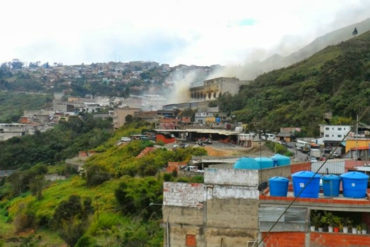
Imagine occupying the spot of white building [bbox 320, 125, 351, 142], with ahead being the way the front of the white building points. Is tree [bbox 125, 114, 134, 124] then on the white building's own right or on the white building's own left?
on the white building's own right

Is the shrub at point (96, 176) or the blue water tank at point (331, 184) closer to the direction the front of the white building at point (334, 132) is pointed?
the blue water tank

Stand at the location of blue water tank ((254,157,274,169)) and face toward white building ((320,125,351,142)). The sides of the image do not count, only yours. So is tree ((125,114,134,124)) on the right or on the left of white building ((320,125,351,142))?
left

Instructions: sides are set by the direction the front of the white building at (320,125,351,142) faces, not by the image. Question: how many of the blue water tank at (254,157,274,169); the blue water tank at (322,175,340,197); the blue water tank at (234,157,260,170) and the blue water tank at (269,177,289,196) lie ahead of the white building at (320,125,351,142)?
4

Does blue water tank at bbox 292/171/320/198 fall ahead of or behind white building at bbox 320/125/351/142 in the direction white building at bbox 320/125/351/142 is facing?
ahead

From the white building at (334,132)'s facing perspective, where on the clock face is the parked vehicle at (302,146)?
The parked vehicle is roughly at 2 o'clock from the white building.

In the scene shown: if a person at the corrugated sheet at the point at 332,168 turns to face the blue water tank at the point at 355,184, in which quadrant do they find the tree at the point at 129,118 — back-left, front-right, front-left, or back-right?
back-right

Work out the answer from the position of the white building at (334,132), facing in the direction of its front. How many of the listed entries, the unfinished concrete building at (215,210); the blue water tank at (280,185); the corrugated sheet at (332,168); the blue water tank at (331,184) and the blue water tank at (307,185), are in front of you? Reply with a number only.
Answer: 5

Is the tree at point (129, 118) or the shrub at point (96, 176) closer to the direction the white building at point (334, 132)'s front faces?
the shrub

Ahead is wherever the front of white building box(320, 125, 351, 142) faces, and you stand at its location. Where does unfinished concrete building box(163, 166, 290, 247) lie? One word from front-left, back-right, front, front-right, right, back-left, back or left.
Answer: front

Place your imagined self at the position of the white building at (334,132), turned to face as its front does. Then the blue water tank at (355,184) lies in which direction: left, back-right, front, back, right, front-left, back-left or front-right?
front

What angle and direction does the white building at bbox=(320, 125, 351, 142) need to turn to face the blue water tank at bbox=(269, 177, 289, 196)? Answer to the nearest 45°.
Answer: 0° — it already faces it

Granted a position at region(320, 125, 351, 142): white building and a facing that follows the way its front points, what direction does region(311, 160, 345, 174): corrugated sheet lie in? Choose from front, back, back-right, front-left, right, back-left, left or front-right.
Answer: front

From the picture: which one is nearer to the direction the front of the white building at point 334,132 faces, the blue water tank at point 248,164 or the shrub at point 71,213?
the blue water tank

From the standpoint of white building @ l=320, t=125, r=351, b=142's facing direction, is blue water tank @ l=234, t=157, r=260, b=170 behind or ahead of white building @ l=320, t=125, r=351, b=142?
ahead

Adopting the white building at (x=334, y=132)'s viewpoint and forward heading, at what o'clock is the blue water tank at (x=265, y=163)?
The blue water tank is roughly at 12 o'clock from the white building.

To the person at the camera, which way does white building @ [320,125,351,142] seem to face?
facing the viewer
